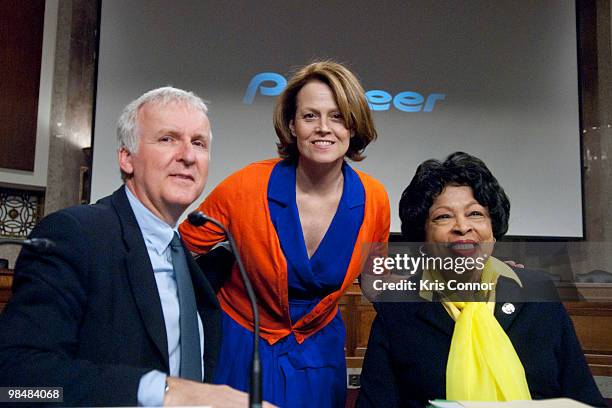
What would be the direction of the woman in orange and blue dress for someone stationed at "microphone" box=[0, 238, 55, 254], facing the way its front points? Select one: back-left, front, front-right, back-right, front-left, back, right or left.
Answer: front-left

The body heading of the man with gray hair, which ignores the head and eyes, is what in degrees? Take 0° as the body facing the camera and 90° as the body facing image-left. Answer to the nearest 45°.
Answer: approximately 315°

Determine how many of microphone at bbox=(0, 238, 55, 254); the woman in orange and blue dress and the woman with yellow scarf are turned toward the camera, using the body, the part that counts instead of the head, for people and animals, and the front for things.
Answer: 2

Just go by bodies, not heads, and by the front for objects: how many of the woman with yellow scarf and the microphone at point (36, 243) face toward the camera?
1

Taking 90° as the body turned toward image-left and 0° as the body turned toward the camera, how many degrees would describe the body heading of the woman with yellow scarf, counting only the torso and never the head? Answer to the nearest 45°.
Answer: approximately 0°

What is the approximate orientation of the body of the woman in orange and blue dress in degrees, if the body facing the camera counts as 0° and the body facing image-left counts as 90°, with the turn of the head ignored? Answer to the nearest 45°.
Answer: approximately 0°

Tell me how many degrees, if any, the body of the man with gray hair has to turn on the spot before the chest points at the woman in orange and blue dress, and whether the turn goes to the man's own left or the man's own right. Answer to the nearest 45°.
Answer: approximately 90° to the man's own left

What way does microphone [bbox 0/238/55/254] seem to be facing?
to the viewer's right
